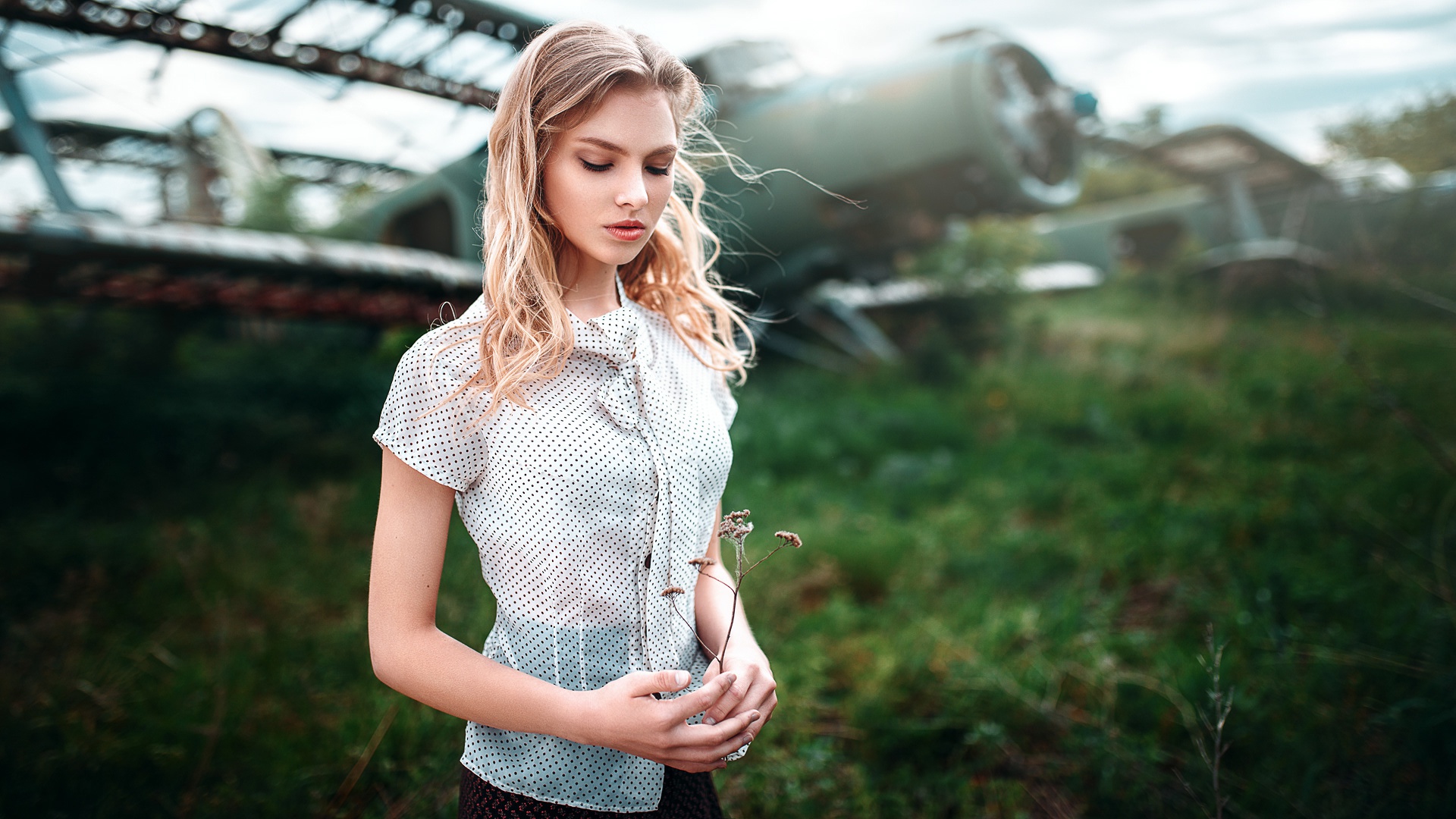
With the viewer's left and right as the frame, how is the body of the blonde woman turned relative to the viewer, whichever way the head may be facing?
facing the viewer and to the right of the viewer
